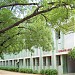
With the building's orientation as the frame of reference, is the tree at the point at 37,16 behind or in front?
in front

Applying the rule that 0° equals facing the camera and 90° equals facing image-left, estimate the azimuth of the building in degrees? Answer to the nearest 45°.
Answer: approximately 45°
